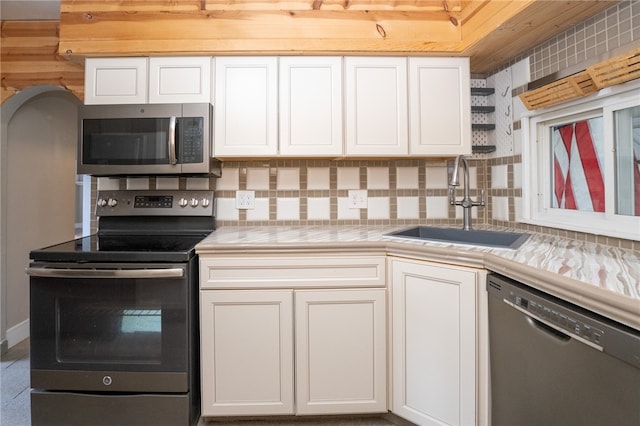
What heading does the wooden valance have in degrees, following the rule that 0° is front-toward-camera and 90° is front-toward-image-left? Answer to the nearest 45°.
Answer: approximately 45°

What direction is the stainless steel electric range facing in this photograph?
toward the camera

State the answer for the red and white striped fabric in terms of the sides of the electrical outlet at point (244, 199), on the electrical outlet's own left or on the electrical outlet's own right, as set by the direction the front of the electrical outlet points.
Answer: on the electrical outlet's own left

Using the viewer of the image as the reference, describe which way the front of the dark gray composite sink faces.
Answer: facing the viewer and to the left of the viewer

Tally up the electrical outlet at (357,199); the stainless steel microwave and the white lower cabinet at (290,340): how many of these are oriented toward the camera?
3

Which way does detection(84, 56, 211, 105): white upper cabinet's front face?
toward the camera

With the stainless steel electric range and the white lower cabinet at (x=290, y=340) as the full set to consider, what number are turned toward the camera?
2

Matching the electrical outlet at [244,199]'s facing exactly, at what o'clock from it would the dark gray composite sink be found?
The dark gray composite sink is roughly at 10 o'clock from the electrical outlet.

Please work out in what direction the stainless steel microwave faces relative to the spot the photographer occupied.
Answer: facing the viewer

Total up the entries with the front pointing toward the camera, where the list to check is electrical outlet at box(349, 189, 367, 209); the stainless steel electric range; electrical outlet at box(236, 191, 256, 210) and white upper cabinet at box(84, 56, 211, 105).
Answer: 4
